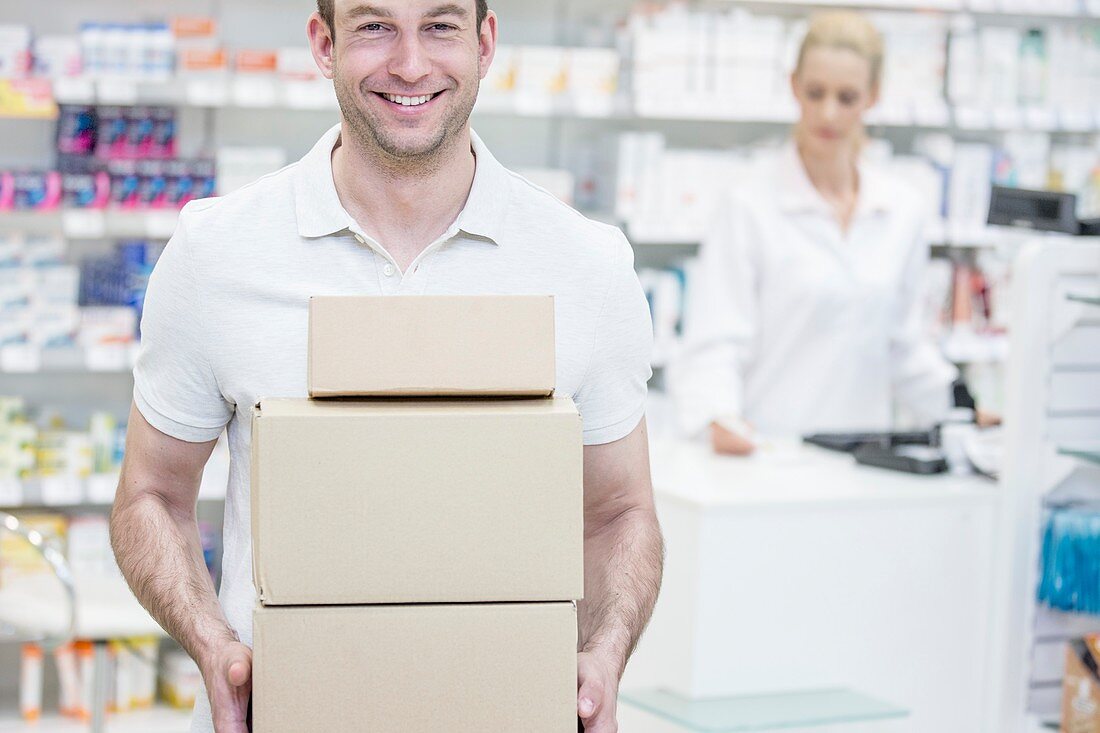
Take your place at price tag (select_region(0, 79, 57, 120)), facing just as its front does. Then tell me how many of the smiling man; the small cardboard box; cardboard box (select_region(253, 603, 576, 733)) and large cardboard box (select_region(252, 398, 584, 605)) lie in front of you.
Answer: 4

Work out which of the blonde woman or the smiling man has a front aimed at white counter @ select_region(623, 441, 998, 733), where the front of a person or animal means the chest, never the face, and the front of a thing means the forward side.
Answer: the blonde woman

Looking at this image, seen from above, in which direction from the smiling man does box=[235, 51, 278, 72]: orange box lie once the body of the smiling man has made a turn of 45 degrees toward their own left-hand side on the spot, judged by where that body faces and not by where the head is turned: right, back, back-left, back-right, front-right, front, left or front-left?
back-left

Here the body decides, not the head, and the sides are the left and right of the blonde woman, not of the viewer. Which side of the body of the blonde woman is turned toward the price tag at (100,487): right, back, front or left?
right

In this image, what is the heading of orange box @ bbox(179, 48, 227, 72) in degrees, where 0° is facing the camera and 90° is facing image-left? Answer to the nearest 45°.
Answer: approximately 0°

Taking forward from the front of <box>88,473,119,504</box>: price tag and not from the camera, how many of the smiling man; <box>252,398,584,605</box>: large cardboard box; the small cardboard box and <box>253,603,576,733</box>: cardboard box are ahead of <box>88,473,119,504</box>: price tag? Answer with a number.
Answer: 4

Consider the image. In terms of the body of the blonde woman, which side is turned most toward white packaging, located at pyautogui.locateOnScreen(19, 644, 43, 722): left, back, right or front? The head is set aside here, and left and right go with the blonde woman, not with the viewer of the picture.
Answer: right

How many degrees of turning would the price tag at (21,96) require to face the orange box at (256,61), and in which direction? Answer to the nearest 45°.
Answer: approximately 90° to its left

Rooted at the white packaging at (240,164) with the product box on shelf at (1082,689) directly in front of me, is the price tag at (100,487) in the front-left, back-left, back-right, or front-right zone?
back-right

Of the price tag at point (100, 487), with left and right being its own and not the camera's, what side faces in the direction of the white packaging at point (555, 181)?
left

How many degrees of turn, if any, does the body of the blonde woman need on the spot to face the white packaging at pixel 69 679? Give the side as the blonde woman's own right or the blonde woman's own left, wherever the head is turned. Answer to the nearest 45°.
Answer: approximately 90° to the blonde woman's own right

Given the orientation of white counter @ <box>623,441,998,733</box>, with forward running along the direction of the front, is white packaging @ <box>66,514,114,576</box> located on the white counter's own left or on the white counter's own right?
on the white counter's own right
